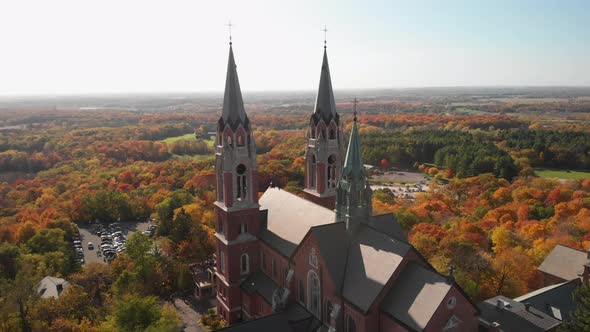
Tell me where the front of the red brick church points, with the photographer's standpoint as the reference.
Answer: facing away from the viewer and to the left of the viewer

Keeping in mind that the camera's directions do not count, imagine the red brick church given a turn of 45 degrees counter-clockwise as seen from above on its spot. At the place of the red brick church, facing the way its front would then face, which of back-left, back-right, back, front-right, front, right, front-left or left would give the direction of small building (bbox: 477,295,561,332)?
back
